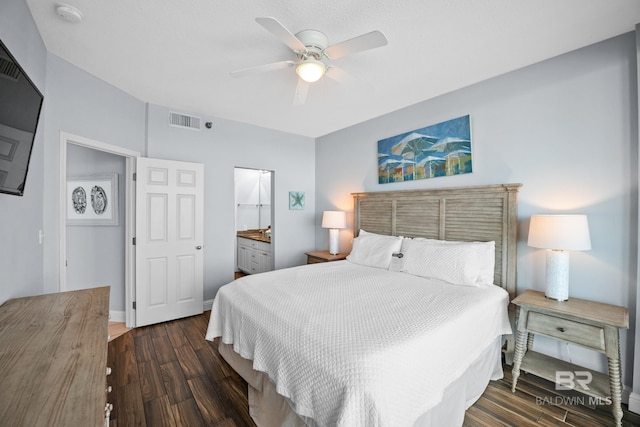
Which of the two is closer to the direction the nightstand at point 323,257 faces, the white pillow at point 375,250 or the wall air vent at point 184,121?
the wall air vent

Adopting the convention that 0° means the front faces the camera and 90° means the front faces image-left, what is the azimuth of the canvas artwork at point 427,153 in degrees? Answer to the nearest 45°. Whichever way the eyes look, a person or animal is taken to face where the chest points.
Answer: approximately 45°

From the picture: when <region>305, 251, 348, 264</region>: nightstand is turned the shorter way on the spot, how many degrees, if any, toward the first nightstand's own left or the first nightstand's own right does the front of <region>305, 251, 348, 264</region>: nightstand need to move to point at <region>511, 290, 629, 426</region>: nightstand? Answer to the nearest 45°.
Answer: approximately 90° to the first nightstand's own left

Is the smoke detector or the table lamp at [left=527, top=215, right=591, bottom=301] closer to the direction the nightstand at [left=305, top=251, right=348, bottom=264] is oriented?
the smoke detector

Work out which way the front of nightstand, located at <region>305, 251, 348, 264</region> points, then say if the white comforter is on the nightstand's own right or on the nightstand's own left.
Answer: on the nightstand's own left

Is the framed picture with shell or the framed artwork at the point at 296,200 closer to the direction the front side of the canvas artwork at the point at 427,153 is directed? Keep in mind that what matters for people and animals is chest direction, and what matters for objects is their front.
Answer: the framed picture with shell

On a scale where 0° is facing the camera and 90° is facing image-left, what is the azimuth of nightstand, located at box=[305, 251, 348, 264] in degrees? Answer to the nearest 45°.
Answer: approximately 45°

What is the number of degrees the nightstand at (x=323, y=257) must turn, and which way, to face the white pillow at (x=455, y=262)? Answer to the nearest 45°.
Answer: approximately 90° to its left
